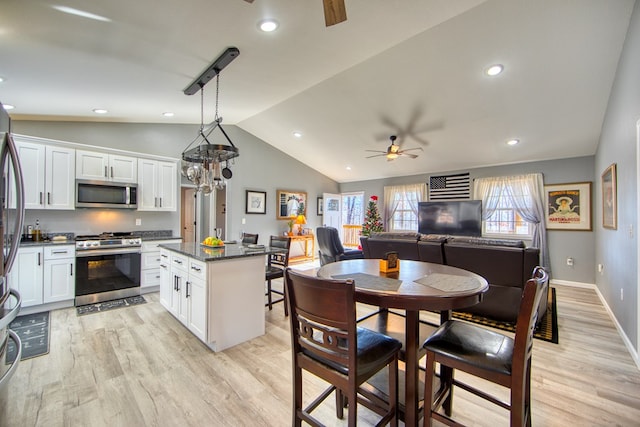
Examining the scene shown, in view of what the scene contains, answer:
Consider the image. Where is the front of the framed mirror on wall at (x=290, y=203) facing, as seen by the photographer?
facing the viewer and to the right of the viewer

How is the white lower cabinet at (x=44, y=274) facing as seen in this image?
toward the camera

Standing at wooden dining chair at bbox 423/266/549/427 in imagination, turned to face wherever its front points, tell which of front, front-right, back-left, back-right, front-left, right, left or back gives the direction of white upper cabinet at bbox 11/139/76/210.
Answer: front-left

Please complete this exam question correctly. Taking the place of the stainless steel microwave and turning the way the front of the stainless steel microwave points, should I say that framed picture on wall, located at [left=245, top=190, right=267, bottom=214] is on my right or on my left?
on my left

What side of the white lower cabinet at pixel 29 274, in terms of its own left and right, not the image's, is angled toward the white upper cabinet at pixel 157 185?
left

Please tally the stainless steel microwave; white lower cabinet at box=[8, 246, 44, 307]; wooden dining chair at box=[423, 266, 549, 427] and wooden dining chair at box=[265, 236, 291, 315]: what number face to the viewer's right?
0

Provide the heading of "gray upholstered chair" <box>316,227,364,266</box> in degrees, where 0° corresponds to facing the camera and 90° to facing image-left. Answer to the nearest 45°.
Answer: approximately 225°

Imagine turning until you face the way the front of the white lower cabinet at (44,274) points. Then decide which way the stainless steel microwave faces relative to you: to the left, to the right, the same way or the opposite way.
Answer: the same way

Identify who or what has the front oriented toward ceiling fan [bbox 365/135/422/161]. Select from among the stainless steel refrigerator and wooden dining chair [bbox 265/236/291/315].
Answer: the stainless steel refrigerator

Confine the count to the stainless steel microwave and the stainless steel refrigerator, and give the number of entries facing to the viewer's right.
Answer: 1

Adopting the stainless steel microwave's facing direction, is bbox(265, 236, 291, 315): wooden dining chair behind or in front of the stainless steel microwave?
in front

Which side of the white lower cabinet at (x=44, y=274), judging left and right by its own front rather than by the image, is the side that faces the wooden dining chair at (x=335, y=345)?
front

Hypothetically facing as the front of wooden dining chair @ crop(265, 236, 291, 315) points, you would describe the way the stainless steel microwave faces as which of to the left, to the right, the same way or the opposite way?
to the left

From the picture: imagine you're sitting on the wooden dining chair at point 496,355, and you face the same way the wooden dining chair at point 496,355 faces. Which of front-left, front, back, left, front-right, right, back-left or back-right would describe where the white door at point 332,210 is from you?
front

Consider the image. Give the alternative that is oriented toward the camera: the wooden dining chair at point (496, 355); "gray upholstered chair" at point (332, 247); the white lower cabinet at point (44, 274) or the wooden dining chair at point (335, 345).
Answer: the white lower cabinet

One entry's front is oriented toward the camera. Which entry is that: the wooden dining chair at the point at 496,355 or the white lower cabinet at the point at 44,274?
the white lower cabinet

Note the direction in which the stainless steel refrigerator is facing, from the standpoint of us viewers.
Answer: facing to the right of the viewer
